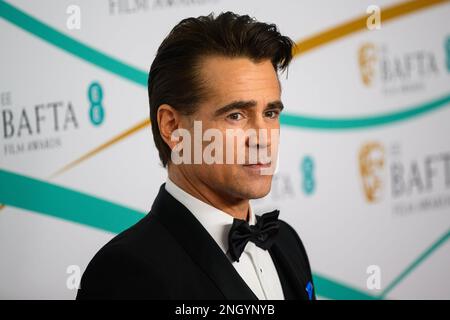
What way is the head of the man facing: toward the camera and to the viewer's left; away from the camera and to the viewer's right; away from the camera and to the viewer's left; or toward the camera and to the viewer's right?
toward the camera and to the viewer's right

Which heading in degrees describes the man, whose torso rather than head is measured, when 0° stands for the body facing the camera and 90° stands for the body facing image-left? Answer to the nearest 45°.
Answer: approximately 315°
